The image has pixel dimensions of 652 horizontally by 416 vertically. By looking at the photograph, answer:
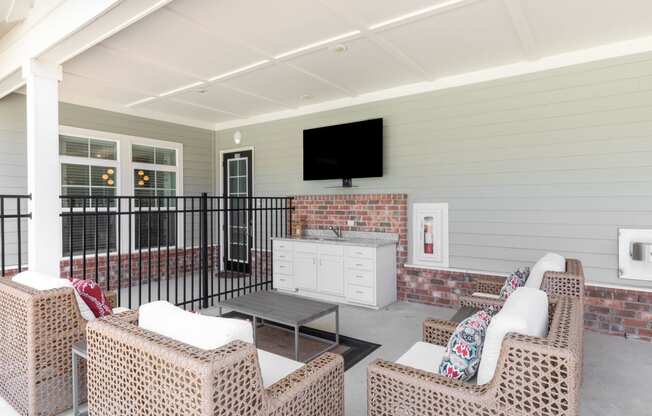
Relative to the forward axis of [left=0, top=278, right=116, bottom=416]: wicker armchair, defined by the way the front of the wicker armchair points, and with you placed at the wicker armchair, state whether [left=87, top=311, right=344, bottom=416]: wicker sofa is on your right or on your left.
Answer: on your right

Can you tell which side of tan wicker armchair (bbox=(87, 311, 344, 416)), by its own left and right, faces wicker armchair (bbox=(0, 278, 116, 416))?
left

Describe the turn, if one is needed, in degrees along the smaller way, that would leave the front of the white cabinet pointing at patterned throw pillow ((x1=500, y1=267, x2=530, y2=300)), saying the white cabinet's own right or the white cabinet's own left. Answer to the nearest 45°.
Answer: approximately 90° to the white cabinet's own left

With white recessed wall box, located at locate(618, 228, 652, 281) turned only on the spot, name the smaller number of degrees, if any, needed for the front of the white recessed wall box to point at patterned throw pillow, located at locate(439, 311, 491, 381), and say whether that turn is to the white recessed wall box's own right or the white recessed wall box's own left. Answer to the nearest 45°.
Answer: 0° — it already faces it

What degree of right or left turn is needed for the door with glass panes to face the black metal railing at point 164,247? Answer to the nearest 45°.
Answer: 0° — it already faces it

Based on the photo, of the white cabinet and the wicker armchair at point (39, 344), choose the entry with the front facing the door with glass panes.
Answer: the wicker armchair

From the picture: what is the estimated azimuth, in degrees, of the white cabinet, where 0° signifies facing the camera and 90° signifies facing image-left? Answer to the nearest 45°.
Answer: approximately 45°

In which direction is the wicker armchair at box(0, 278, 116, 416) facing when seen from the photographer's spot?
facing away from the viewer and to the right of the viewer

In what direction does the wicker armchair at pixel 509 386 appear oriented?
to the viewer's left

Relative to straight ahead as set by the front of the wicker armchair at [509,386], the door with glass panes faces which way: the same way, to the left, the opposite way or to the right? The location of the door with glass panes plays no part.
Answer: to the left

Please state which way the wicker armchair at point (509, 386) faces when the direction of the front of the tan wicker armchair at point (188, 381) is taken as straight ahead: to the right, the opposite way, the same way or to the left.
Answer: to the left

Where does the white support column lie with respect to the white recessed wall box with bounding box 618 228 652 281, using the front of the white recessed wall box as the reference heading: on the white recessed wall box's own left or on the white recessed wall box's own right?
on the white recessed wall box's own right

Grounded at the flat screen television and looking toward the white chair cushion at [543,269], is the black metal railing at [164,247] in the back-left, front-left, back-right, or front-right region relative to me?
back-right

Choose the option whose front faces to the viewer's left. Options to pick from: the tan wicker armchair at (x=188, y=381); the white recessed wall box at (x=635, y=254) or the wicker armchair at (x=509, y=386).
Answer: the wicker armchair at (x=509, y=386)

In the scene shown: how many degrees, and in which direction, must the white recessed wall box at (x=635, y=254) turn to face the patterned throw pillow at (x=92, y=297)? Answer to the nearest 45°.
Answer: approximately 45° to its right

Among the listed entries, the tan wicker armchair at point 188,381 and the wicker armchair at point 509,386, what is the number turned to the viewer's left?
1
